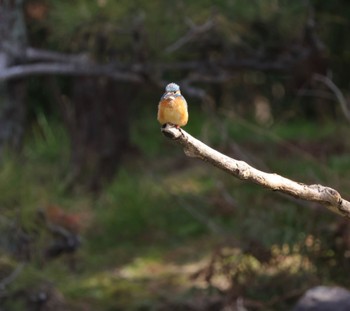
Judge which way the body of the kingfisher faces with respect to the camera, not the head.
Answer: toward the camera

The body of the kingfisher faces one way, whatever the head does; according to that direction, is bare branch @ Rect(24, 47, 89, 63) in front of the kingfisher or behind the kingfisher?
behind

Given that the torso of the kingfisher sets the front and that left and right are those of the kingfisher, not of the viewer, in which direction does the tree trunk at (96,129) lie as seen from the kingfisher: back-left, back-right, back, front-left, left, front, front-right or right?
back

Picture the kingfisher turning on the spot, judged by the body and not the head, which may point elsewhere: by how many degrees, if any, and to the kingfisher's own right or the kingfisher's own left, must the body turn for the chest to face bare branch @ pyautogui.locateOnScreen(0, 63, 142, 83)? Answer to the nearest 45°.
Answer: approximately 180°
